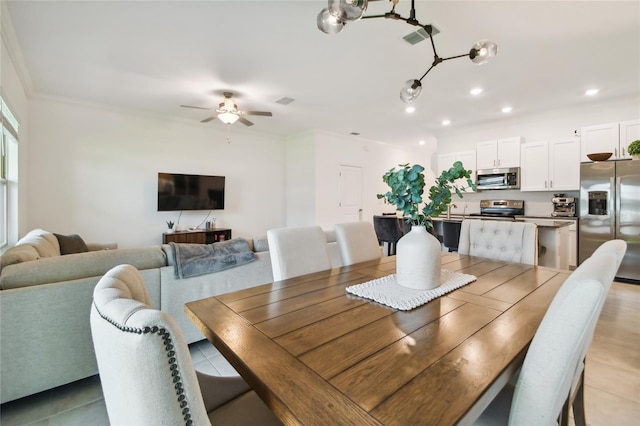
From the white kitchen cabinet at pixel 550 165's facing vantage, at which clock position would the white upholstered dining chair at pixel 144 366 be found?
The white upholstered dining chair is roughly at 12 o'clock from the white kitchen cabinet.

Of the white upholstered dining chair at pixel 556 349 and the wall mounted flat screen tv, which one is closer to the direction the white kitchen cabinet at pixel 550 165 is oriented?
the white upholstered dining chair

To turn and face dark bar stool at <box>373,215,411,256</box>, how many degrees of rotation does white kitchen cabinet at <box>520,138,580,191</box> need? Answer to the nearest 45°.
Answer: approximately 45° to its right

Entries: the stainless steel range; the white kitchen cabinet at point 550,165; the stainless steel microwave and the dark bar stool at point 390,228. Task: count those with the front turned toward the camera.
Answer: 3

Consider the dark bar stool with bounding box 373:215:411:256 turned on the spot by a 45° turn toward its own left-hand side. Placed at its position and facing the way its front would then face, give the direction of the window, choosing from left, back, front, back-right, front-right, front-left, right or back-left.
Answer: back-left

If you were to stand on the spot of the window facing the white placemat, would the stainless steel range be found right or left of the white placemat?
left

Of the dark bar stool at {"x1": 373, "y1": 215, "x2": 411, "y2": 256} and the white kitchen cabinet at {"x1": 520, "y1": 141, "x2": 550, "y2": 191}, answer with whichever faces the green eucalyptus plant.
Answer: the white kitchen cabinet

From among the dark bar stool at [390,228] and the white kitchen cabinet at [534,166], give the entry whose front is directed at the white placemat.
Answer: the white kitchen cabinet

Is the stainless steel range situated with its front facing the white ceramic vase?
yes

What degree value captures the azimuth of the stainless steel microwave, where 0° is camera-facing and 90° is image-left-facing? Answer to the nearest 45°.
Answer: approximately 0°
